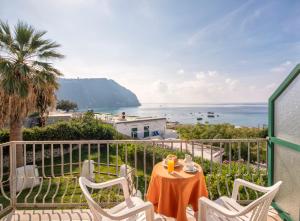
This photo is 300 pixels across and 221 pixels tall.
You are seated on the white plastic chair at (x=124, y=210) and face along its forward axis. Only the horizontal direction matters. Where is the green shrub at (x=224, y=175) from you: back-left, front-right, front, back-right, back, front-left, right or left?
front

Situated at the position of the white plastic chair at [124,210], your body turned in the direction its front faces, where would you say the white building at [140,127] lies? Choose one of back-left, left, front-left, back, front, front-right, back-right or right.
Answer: front-left

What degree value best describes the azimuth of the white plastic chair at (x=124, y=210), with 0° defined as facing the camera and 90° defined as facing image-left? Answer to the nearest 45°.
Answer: approximately 225°

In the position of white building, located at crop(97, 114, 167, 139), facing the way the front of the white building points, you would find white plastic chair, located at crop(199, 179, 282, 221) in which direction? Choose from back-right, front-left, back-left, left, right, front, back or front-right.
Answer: front

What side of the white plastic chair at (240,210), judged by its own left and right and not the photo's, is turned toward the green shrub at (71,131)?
front

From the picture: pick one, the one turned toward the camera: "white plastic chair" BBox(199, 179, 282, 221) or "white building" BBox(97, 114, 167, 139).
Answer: the white building

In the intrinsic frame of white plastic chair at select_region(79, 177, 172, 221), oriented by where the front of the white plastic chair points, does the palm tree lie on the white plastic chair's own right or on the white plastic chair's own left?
on the white plastic chair's own left

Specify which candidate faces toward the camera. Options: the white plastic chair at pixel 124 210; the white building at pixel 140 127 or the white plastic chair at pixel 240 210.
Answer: the white building

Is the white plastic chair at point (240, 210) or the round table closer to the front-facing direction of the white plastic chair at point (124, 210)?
the round table

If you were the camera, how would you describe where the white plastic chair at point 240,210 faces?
facing away from the viewer and to the left of the viewer

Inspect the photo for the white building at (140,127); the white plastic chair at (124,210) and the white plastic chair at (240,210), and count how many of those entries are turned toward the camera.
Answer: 1

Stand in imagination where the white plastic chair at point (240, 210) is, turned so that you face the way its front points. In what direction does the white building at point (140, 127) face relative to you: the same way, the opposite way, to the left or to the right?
the opposite way

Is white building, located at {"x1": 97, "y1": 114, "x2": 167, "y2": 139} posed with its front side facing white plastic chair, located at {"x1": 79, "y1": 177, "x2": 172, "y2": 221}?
yes

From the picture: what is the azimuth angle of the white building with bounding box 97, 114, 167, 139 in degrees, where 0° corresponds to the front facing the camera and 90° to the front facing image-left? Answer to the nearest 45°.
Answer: approximately 0°

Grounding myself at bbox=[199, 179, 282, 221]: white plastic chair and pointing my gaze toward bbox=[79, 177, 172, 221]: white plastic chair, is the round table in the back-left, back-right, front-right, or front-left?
front-right
